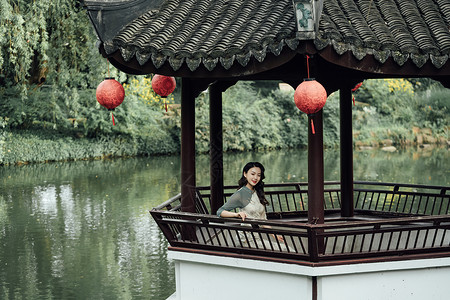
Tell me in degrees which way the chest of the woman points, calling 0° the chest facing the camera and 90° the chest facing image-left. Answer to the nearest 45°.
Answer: approximately 315°

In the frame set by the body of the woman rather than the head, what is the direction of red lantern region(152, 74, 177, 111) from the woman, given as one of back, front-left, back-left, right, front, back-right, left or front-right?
back

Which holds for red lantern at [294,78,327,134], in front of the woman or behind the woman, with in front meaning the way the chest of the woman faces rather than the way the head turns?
in front
